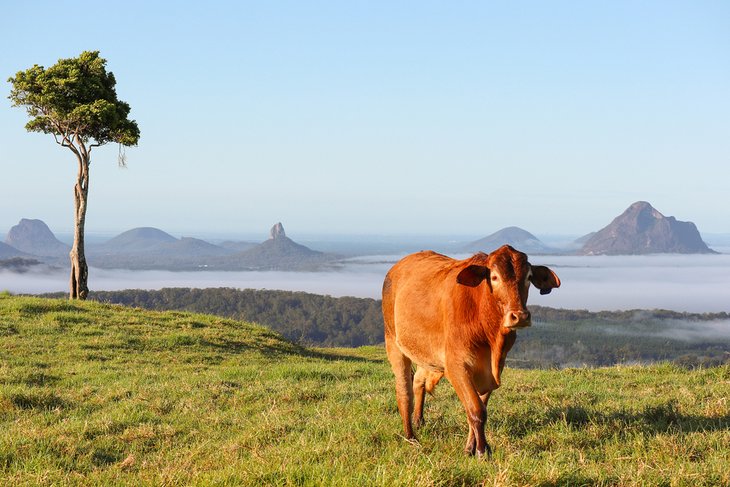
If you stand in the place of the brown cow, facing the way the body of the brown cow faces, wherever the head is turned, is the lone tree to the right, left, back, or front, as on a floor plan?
back

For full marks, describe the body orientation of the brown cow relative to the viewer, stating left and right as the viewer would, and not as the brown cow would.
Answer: facing the viewer and to the right of the viewer
